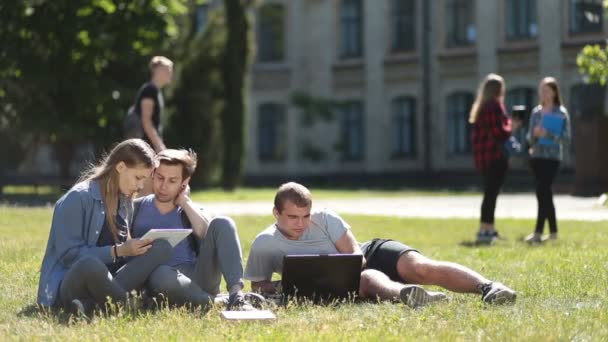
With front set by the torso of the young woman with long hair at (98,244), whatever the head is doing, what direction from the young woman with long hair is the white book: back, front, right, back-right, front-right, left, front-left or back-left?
front

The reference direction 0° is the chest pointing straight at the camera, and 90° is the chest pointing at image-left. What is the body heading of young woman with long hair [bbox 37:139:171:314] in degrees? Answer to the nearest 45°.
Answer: approximately 315°

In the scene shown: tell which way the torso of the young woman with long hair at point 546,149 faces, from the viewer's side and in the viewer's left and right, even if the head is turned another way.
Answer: facing the viewer and to the left of the viewer

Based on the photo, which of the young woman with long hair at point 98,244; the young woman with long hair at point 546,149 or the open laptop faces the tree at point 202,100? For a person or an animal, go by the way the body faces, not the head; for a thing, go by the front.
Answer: the open laptop

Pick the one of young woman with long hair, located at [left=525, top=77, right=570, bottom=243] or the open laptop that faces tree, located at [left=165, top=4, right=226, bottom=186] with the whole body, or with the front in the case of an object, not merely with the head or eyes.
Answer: the open laptop

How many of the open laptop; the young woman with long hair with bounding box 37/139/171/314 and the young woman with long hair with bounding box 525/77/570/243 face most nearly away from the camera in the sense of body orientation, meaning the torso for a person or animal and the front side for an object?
1

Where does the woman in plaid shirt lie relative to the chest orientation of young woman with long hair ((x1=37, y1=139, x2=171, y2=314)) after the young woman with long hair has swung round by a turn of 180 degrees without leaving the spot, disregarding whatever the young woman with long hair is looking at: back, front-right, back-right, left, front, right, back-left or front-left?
right

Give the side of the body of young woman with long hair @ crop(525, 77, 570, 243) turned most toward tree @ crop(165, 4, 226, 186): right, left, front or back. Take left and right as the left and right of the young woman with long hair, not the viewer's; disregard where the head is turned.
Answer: right

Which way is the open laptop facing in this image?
away from the camera

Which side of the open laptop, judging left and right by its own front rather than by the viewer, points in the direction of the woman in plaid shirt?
front

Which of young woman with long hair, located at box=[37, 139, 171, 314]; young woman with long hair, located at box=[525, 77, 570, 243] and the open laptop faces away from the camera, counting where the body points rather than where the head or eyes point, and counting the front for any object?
the open laptop

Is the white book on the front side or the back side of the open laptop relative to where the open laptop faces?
on the back side

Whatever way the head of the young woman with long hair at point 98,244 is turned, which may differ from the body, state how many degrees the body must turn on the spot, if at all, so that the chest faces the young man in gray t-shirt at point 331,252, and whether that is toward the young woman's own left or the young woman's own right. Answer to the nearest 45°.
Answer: approximately 45° to the young woman's own left

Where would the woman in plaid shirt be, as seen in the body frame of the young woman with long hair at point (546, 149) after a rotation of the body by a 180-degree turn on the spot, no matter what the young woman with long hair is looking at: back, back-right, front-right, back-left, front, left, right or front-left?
back-left

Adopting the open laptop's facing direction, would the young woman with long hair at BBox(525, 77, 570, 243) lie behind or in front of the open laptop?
in front
